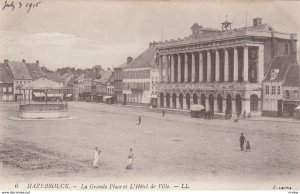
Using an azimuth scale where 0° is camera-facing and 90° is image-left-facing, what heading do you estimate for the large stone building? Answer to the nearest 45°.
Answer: approximately 45°

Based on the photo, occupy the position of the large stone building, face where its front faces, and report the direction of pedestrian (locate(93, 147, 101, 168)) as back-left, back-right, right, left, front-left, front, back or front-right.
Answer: front-left
